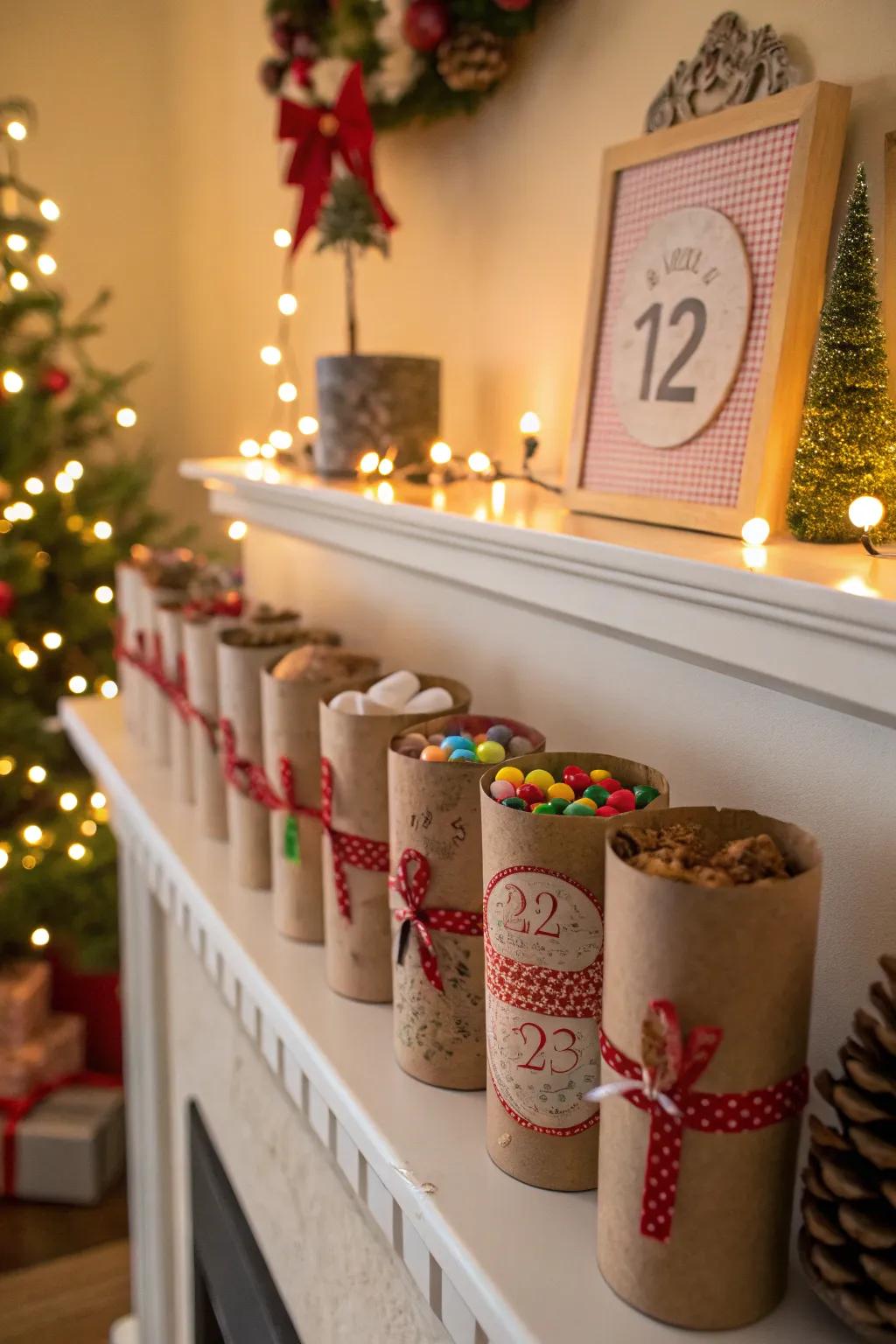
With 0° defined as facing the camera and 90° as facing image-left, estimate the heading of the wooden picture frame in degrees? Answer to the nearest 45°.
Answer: approximately 45°

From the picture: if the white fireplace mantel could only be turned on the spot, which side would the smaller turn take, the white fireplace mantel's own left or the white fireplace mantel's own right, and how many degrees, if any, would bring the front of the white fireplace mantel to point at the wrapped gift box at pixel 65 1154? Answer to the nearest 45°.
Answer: approximately 90° to the white fireplace mantel's own right

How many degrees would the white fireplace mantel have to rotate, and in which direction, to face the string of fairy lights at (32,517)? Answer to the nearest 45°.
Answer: approximately 90° to its right

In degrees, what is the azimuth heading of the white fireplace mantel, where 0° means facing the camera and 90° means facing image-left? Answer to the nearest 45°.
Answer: approximately 45°

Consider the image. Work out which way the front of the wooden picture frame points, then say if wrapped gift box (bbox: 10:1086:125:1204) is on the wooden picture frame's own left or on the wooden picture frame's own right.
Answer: on the wooden picture frame's own right
